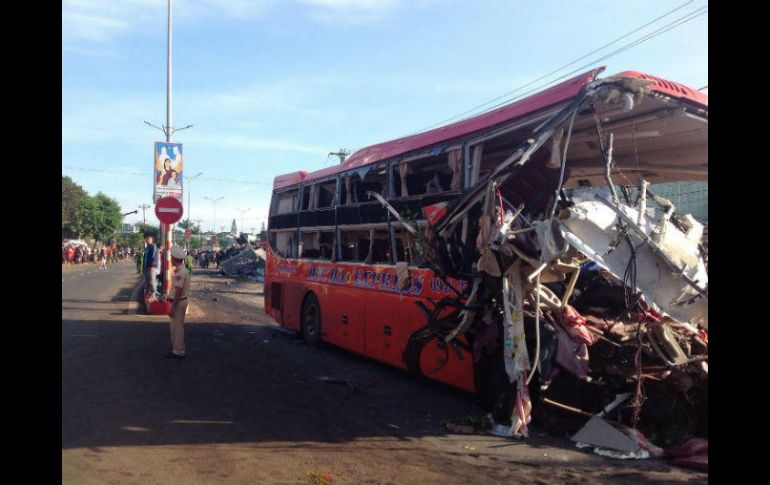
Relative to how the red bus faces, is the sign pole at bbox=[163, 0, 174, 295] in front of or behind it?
behind

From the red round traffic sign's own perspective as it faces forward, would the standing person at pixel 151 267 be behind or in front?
behind

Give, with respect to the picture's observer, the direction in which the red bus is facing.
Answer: facing the viewer and to the right of the viewer

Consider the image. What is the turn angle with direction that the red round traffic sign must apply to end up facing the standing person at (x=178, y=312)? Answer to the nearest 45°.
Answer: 0° — it already faces them

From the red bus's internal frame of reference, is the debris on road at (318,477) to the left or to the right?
on its right

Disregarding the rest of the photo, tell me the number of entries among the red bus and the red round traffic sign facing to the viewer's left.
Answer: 0

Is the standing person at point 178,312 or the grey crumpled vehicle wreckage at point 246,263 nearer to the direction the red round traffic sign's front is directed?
the standing person

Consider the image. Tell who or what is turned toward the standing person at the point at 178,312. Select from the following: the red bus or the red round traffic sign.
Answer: the red round traffic sign

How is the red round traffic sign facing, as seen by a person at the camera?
facing the viewer

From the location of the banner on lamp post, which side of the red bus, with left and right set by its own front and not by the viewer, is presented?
back

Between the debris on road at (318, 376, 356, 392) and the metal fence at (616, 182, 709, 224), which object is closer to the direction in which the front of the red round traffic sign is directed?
the debris on road

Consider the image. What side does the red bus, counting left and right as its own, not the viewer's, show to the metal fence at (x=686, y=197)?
left

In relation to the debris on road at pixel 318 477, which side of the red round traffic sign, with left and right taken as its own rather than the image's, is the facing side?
front
